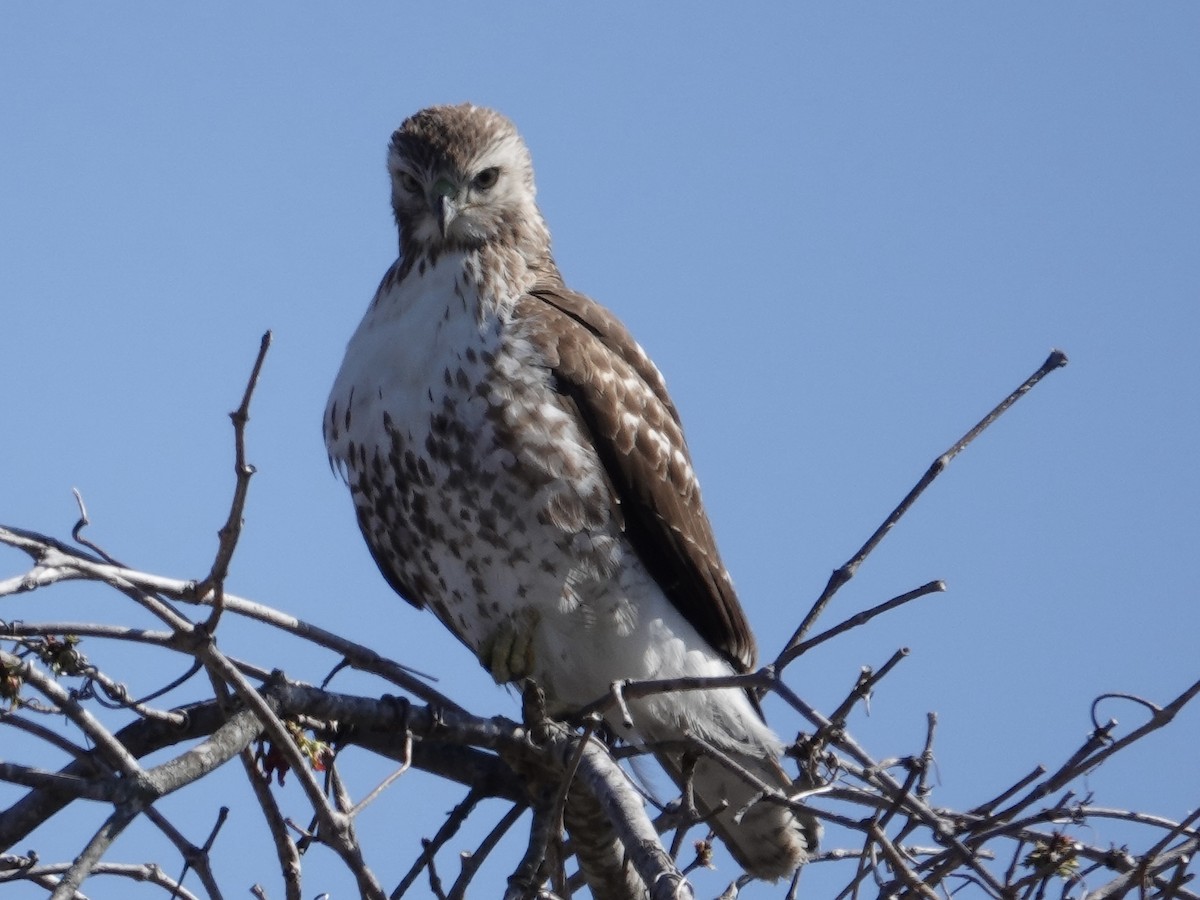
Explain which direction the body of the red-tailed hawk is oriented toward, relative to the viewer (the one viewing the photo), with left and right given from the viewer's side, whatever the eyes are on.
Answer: facing the viewer and to the left of the viewer
